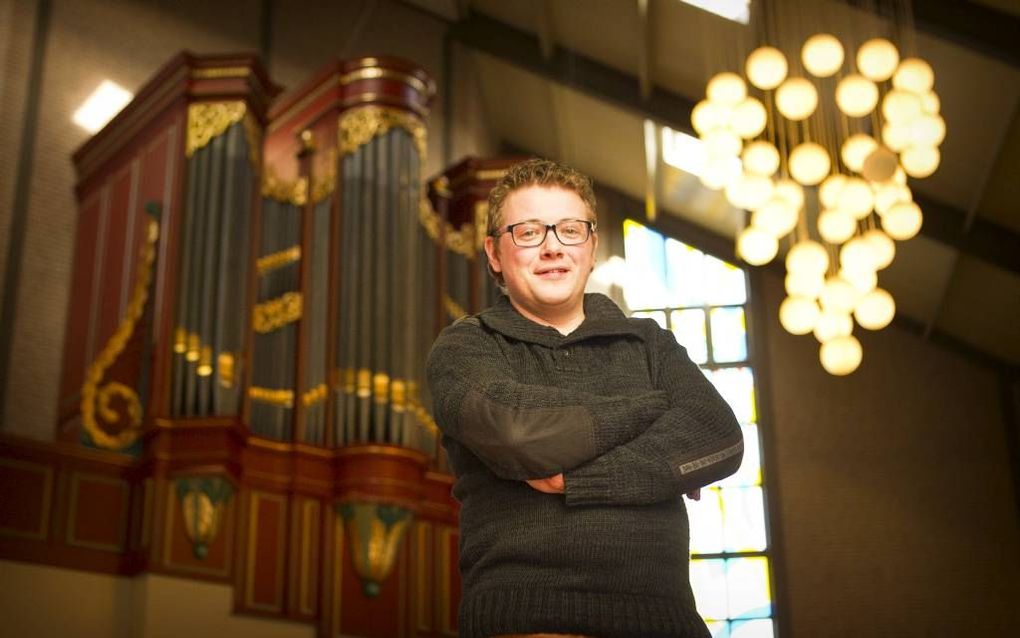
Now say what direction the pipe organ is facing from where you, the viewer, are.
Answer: facing the viewer and to the right of the viewer

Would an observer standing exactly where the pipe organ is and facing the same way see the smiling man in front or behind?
in front

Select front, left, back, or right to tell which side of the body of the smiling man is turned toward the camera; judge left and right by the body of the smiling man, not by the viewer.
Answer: front

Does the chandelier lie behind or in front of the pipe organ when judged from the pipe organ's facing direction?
in front

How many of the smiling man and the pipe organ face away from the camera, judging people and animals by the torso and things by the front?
0

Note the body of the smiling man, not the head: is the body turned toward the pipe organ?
no

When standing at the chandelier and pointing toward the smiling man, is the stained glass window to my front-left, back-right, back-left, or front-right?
back-right

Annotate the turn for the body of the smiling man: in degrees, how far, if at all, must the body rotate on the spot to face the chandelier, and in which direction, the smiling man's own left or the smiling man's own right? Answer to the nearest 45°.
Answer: approximately 180°

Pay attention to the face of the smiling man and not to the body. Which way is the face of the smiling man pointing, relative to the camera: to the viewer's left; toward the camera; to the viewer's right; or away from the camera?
toward the camera

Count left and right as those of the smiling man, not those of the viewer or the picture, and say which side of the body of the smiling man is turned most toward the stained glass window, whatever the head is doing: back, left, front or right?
back

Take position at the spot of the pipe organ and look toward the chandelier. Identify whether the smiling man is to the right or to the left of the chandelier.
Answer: right

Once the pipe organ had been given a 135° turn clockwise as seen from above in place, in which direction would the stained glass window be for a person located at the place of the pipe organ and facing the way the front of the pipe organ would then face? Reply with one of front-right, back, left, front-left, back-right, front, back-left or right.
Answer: back-right
